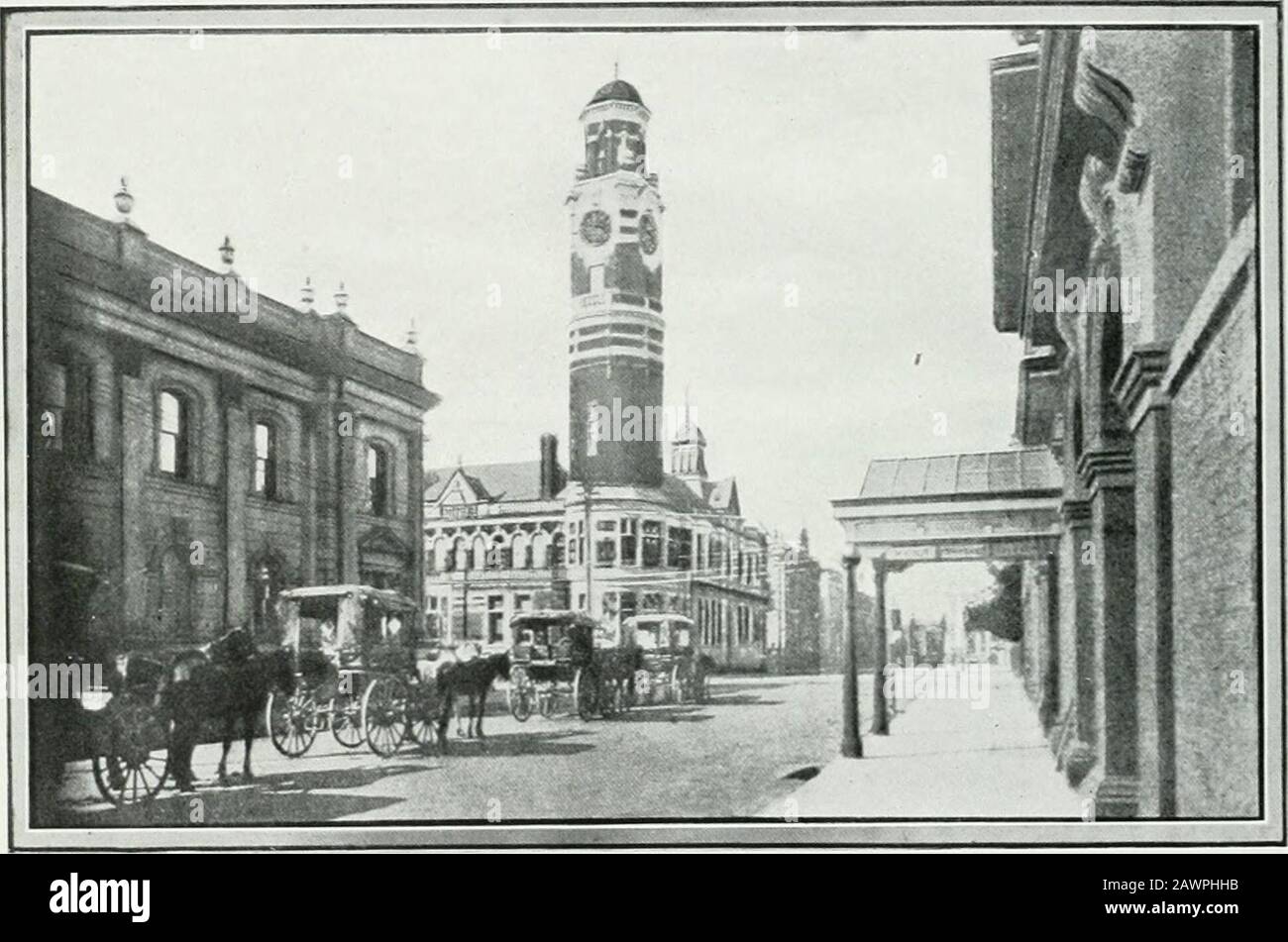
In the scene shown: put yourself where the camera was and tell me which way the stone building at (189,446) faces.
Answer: facing the viewer and to the right of the viewer

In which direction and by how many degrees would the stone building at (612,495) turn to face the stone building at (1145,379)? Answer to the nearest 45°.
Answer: approximately 45° to its left

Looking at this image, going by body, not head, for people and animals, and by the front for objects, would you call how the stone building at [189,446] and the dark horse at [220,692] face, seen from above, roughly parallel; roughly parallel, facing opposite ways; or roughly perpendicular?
roughly perpendicular

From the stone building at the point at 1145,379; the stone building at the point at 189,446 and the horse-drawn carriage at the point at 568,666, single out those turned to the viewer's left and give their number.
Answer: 1

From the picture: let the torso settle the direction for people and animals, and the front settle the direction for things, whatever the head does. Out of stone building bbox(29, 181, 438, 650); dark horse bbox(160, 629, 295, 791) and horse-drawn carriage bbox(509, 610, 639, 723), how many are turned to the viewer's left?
0

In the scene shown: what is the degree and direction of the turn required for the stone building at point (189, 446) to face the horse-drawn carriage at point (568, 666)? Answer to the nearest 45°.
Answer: approximately 45° to its left

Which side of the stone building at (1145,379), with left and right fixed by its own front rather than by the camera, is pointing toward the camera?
left

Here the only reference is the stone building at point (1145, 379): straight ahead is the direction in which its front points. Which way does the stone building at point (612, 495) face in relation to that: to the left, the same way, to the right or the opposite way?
to the left

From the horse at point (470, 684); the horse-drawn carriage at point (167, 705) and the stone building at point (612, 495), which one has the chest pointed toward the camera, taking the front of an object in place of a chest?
the stone building

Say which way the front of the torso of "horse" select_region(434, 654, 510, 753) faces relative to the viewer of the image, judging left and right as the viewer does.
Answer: facing away from the viewer and to the right of the viewer

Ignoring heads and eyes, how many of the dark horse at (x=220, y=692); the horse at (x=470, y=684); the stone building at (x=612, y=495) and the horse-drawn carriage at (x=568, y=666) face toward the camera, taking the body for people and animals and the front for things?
1

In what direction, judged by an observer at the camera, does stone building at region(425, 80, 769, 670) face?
facing the viewer

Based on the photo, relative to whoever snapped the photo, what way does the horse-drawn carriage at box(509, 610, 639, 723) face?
facing away from the viewer and to the right of the viewer
